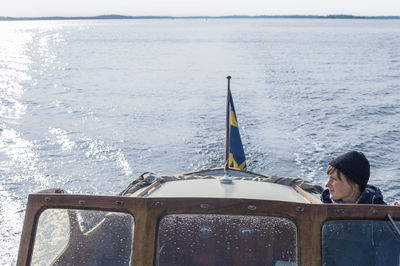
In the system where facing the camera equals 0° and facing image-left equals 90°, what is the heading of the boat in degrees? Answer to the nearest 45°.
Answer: approximately 0°

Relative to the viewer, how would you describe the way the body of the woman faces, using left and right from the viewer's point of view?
facing to the left of the viewer

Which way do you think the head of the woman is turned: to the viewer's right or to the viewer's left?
to the viewer's left
